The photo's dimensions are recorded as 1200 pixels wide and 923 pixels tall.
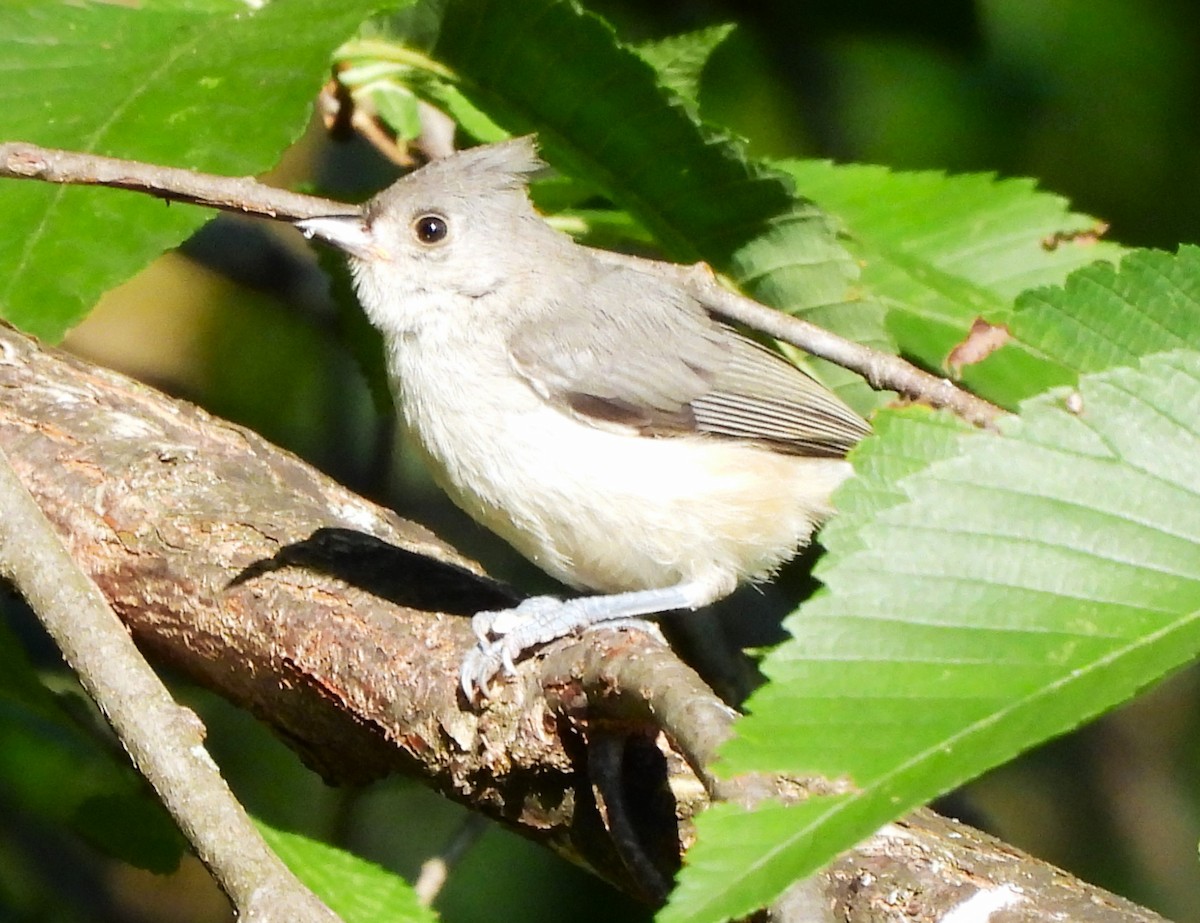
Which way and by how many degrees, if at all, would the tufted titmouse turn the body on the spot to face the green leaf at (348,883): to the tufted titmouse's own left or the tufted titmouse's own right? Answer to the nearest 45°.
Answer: approximately 90° to the tufted titmouse's own left

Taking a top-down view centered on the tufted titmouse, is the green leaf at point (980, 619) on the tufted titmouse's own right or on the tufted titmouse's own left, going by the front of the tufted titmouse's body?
on the tufted titmouse's own left

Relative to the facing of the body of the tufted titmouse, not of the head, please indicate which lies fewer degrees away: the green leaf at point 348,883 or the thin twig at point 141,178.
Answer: the thin twig

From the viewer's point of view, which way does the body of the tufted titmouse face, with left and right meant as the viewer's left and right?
facing to the left of the viewer
